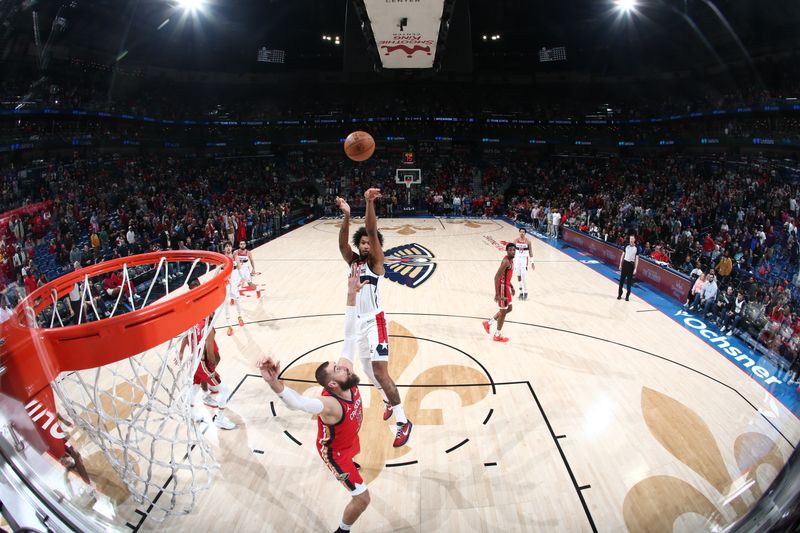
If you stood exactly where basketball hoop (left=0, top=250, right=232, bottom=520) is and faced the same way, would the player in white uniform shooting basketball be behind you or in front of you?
in front

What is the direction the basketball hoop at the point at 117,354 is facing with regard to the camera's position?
facing away from the viewer and to the right of the viewer
